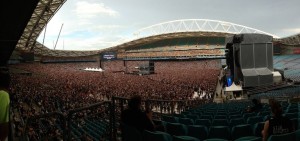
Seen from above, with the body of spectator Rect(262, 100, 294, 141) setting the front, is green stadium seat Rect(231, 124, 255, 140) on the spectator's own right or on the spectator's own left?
on the spectator's own left

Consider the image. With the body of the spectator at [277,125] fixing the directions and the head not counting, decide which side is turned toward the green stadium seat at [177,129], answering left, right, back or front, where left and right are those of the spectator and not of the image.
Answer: left

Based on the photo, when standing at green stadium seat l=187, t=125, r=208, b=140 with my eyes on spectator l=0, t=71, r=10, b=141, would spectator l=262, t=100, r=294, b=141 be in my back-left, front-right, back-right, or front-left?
back-left

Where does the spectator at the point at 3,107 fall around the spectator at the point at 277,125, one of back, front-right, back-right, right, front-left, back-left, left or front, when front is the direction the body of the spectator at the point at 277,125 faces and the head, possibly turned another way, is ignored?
back-left

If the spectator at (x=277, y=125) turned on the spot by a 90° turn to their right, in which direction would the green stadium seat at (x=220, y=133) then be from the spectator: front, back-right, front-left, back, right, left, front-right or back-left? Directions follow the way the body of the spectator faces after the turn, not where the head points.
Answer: back

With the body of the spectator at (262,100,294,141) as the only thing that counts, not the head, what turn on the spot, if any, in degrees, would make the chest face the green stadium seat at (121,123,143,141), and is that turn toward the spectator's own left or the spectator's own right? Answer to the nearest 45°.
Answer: approximately 90° to the spectator's own left

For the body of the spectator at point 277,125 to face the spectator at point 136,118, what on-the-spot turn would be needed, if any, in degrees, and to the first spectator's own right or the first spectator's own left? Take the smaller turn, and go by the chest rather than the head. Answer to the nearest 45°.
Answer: approximately 90° to the first spectator's own left

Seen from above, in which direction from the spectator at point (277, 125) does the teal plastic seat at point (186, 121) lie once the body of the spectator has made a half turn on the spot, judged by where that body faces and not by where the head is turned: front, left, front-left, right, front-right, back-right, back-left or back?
back-right

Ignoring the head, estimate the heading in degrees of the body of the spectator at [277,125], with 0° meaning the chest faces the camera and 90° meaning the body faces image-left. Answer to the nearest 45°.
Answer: approximately 180°

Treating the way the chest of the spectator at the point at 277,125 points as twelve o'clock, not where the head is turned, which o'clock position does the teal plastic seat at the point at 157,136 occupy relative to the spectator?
The teal plastic seat is roughly at 8 o'clock from the spectator.

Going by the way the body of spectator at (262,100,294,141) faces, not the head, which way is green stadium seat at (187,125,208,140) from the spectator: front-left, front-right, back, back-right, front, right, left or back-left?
left
